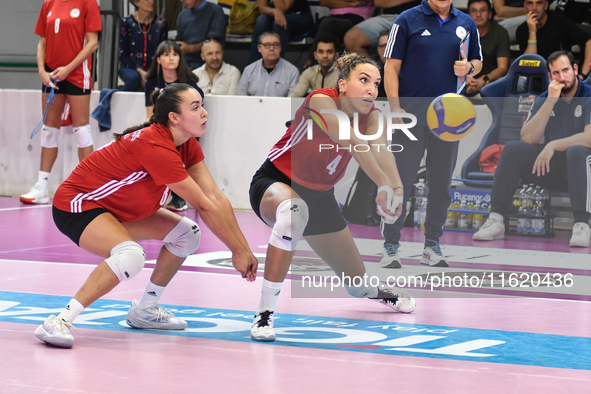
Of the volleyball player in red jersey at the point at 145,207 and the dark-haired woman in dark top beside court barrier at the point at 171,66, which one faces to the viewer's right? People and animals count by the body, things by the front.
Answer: the volleyball player in red jersey

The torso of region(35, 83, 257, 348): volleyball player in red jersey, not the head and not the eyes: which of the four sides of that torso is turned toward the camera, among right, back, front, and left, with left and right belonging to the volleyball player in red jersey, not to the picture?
right

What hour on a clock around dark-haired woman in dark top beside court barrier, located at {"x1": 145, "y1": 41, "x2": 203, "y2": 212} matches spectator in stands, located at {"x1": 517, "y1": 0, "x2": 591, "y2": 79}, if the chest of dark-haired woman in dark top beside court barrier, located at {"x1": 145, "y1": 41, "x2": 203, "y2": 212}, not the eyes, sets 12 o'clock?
spectator in stands, located at {"x1": 517, "y1": 0, "x2": 591, "y2": 79} is roughly at 9 o'clock from dark-haired woman in dark top beside court barrier, located at {"x1": 145, "y1": 41, "x2": 203, "y2": 212}.

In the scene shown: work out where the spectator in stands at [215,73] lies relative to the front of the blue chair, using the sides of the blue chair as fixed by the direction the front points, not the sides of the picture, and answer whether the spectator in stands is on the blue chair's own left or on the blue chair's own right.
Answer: on the blue chair's own right

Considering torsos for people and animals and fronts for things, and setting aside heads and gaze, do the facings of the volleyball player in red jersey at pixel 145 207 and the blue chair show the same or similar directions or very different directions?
very different directions

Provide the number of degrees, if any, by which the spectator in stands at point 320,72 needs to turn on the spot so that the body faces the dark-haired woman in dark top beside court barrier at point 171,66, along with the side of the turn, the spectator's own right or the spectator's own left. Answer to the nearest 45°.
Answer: approximately 45° to the spectator's own right

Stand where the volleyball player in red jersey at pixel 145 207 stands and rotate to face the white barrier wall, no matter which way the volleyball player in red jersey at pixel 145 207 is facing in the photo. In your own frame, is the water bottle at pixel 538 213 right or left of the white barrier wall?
right

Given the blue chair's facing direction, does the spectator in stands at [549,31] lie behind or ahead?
behind

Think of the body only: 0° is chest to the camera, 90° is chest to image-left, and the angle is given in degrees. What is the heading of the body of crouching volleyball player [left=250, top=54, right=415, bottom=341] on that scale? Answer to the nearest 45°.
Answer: approximately 315°

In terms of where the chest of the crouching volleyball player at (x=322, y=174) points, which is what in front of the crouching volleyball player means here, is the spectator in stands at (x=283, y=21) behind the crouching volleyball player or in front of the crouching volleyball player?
behind

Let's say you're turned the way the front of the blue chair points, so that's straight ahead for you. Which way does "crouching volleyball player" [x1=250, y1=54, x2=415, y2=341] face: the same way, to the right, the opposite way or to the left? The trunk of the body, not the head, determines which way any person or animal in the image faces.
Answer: to the left

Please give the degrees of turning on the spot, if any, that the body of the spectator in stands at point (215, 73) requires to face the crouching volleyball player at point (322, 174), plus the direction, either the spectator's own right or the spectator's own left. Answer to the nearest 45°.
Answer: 0° — they already face them

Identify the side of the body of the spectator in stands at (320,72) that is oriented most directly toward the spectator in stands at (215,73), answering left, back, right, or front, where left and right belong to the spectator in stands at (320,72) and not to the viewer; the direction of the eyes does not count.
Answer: right
